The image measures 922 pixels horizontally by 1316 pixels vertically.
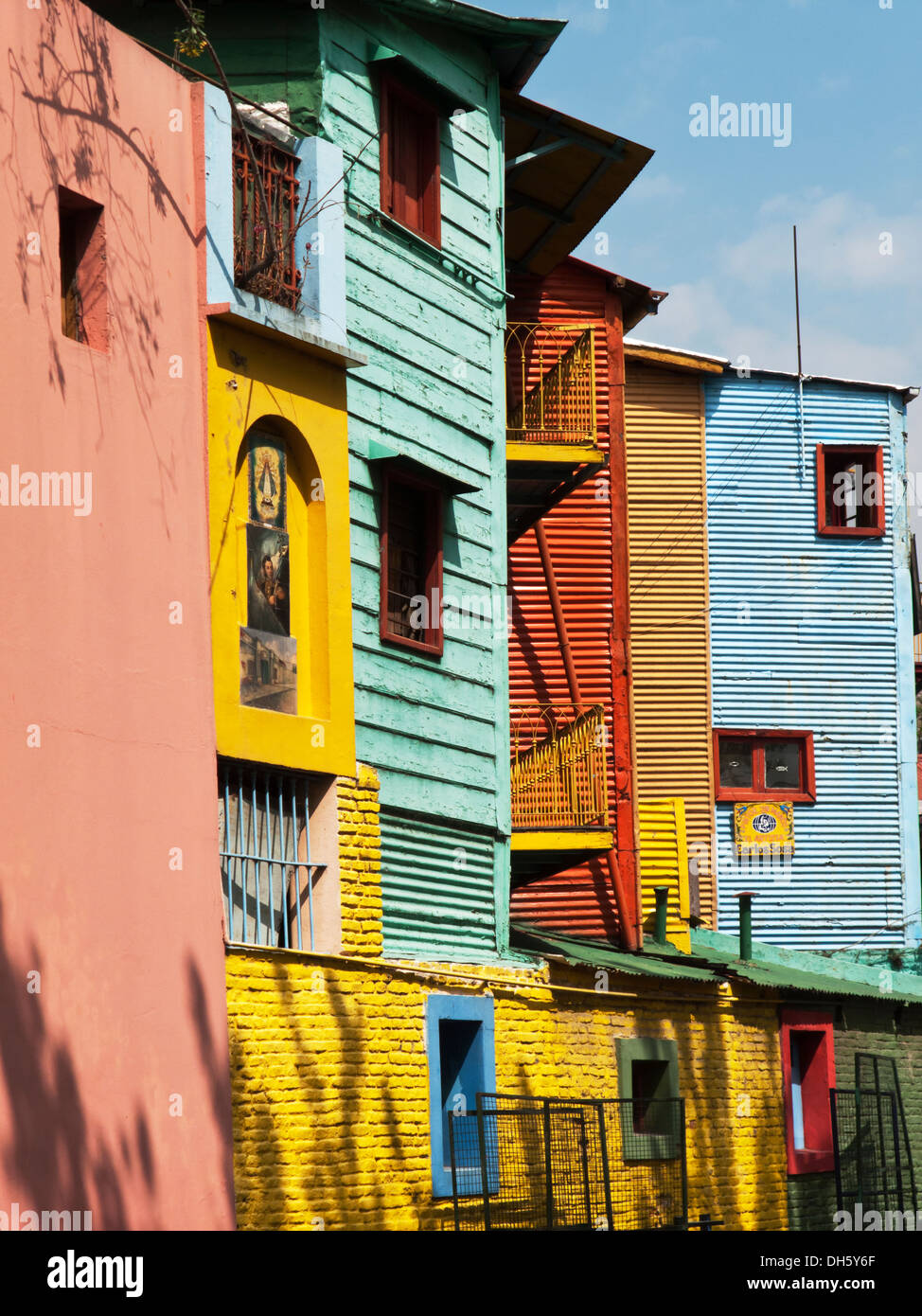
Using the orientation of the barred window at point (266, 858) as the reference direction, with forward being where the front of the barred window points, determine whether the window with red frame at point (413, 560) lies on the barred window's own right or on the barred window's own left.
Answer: on the barred window's own left

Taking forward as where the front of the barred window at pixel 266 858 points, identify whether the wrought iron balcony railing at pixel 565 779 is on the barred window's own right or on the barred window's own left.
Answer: on the barred window's own left

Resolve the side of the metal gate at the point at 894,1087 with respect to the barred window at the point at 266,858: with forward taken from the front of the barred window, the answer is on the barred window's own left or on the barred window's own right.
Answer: on the barred window's own left

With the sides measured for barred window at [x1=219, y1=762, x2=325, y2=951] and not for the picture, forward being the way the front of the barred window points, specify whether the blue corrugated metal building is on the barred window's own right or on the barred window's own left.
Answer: on the barred window's own left

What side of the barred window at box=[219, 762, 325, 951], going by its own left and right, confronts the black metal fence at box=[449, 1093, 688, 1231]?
left
